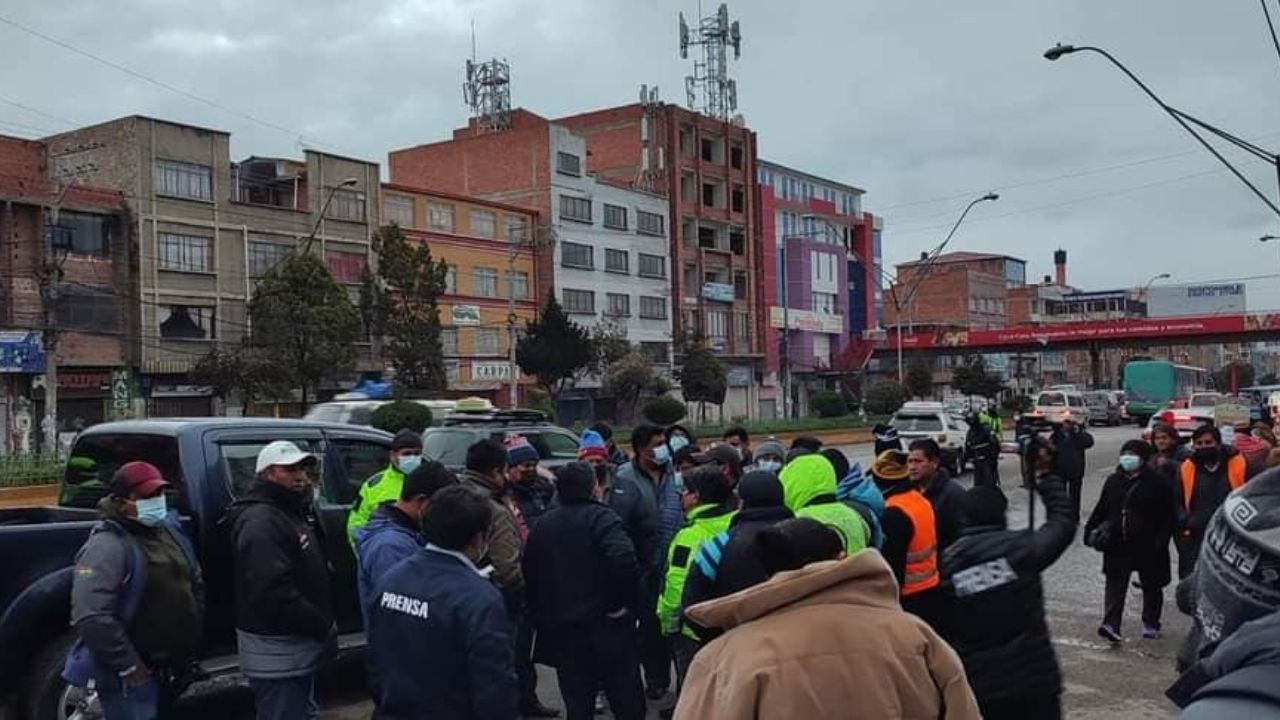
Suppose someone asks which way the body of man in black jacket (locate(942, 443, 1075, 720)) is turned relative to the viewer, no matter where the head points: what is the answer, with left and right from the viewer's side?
facing away from the viewer

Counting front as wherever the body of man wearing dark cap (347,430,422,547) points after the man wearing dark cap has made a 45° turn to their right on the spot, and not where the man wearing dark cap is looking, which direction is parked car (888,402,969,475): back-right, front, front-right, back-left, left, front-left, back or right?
back-left

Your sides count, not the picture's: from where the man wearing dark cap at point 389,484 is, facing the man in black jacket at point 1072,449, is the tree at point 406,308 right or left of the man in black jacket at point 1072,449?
left

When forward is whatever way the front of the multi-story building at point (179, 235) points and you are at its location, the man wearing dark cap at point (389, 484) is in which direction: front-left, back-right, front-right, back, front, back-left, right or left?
front-right

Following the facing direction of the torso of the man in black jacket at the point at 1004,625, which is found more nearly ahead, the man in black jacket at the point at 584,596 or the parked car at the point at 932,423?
the parked car

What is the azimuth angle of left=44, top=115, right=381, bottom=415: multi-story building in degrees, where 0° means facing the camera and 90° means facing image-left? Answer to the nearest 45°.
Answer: approximately 315°

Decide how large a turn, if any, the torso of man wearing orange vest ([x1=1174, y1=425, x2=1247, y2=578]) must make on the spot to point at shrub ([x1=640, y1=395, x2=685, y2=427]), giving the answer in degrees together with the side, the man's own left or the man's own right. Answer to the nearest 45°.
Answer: approximately 135° to the man's own right

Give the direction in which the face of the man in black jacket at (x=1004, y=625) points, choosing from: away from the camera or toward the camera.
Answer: away from the camera

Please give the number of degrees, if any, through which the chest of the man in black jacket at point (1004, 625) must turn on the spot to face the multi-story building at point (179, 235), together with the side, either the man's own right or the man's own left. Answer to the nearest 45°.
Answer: approximately 45° to the man's own left
